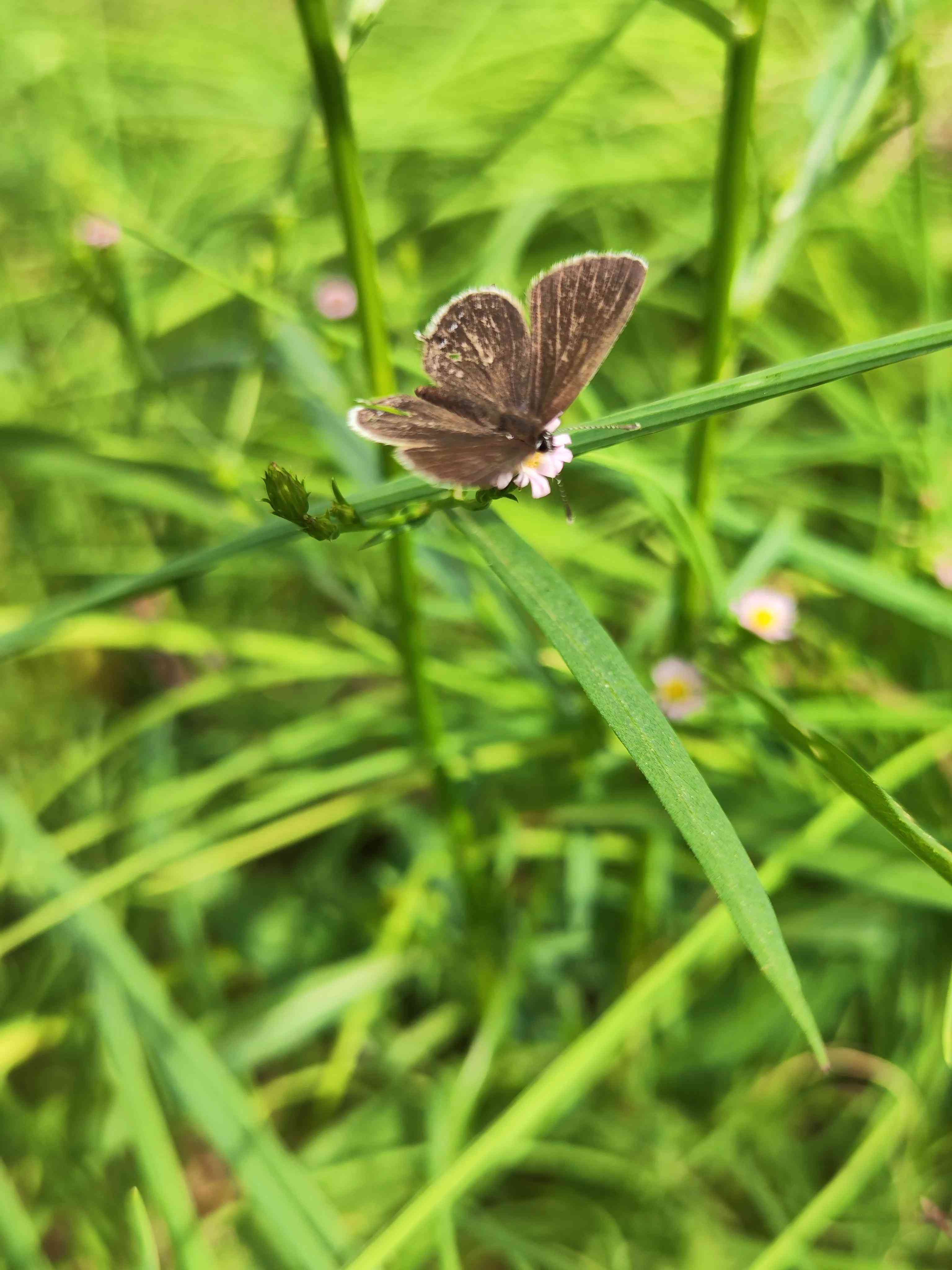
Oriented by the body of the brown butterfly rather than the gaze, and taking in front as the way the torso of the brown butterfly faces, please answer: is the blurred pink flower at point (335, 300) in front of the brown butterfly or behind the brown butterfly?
behind

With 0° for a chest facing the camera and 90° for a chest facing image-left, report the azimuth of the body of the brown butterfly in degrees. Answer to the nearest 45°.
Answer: approximately 315°
